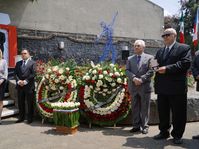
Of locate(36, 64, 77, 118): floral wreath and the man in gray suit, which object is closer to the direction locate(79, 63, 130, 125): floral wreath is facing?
the man in gray suit

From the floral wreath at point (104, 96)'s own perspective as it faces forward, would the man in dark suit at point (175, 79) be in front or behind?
in front

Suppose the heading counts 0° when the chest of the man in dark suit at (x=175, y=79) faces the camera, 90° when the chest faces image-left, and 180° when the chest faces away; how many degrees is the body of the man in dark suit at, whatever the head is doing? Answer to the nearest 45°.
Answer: approximately 45°

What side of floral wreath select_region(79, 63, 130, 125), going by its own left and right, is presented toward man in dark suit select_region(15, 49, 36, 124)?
right

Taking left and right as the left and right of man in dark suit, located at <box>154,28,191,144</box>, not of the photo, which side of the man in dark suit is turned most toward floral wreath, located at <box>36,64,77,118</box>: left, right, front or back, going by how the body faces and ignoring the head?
right

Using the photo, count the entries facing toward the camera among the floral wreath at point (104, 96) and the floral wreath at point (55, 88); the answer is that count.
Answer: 2

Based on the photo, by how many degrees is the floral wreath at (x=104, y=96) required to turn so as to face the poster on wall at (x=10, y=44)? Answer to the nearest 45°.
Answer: approximately 135° to its right

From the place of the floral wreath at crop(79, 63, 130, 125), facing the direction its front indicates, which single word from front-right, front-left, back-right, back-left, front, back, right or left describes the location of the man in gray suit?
front-left

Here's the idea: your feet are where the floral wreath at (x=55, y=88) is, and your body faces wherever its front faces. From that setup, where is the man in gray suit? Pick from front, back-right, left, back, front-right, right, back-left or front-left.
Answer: front-left
